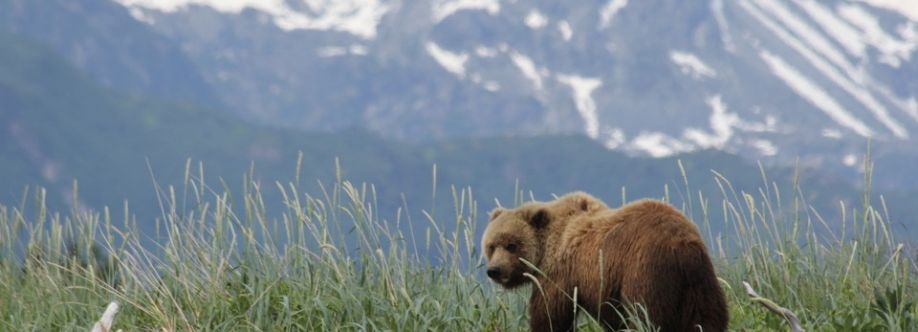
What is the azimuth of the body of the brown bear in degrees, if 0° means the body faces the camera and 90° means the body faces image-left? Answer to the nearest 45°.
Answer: approximately 135°

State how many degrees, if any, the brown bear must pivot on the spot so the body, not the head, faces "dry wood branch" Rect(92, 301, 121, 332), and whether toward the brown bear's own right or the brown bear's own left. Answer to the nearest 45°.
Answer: approximately 45° to the brown bear's own left
